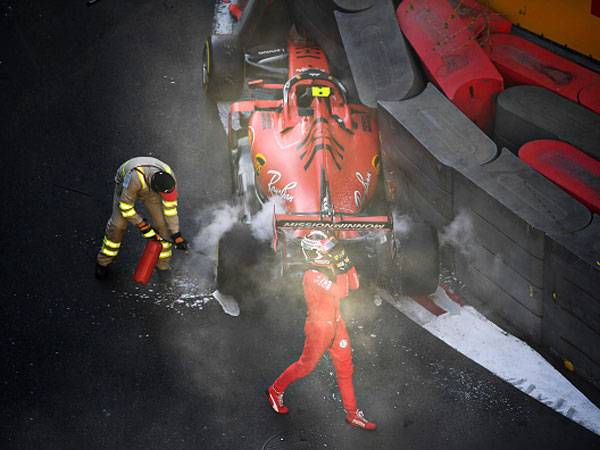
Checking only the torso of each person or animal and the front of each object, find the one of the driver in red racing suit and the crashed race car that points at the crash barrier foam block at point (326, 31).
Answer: the crashed race car

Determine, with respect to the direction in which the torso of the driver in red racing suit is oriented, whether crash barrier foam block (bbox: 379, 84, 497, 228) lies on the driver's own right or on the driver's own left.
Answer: on the driver's own left

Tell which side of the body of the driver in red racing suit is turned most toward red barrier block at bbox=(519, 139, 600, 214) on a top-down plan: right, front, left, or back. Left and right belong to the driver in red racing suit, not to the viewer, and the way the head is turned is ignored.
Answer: left

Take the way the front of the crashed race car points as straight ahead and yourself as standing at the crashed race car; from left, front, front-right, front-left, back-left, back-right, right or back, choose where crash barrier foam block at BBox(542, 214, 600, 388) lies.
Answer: back-right

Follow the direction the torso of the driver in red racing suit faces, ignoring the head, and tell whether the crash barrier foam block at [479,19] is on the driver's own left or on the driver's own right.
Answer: on the driver's own left

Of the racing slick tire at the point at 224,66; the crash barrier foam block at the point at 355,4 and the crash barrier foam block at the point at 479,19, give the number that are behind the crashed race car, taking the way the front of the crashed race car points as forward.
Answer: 0

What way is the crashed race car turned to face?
away from the camera

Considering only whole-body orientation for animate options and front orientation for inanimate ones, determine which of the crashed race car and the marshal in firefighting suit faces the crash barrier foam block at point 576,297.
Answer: the marshal in firefighting suit

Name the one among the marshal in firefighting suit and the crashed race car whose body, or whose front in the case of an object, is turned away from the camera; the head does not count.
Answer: the crashed race car

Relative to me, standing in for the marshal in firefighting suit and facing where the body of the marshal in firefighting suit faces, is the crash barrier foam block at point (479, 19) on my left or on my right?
on my left

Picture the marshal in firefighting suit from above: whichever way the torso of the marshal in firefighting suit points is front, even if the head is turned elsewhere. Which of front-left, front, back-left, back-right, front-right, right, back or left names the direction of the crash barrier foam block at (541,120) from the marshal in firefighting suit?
front-left

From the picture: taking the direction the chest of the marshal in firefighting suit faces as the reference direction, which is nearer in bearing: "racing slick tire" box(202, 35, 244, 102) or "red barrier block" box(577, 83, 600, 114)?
the red barrier block

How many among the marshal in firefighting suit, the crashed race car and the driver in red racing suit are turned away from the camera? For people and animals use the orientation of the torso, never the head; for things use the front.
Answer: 1

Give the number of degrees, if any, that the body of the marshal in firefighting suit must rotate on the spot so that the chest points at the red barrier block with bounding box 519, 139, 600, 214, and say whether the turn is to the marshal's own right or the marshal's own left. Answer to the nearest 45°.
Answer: approximately 45° to the marshal's own left

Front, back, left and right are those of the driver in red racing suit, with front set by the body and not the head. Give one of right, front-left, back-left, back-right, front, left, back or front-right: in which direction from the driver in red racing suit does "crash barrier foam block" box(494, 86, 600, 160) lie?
left

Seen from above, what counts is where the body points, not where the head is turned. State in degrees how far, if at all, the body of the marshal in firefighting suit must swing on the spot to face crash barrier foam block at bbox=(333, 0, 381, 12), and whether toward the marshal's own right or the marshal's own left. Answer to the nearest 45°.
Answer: approximately 90° to the marshal's own left

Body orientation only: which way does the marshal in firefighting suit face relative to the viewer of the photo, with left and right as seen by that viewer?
facing the viewer and to the right of the viewer

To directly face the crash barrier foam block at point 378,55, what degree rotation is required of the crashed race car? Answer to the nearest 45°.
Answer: approximately 45° to its right
